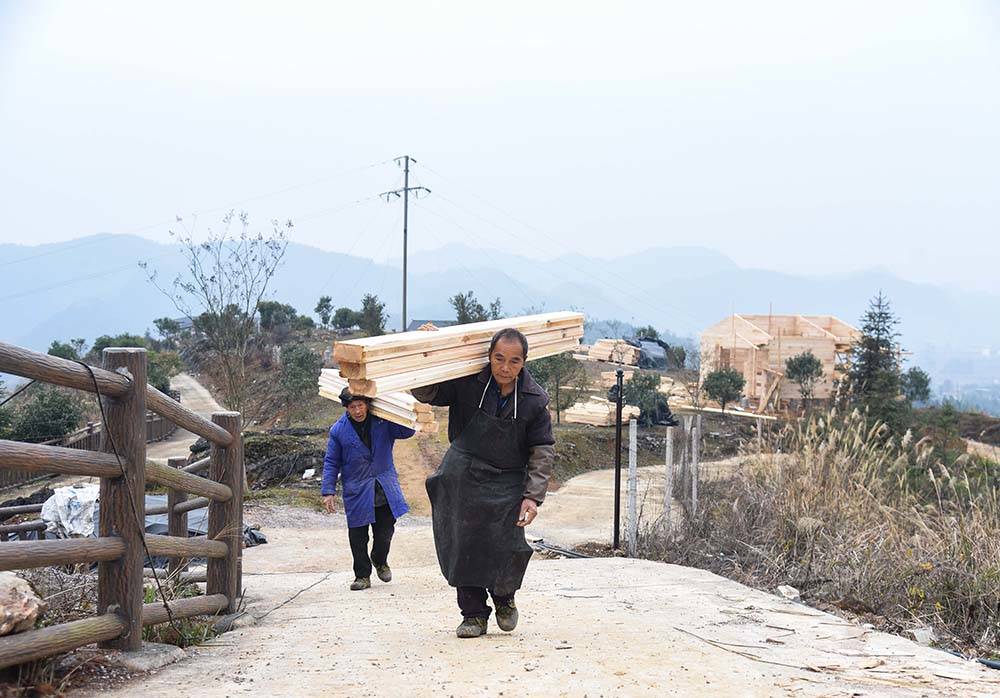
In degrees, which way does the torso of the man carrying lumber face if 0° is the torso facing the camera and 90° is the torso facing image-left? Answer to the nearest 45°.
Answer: approximately 0°

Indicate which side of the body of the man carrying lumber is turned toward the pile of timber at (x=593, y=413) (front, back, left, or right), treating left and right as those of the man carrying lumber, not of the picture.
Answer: back

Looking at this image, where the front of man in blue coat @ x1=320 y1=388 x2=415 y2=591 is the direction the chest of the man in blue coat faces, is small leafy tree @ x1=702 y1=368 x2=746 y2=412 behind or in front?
behind

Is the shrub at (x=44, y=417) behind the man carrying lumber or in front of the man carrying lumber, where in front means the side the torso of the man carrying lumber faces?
behind

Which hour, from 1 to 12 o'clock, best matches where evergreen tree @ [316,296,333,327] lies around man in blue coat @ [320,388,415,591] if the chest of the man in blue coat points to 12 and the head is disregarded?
The evergreen tree is roughly at 6 o'clock from the man in blue coat.

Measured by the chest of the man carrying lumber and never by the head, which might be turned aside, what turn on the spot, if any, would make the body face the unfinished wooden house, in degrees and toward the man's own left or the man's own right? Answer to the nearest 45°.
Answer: approximately 180°

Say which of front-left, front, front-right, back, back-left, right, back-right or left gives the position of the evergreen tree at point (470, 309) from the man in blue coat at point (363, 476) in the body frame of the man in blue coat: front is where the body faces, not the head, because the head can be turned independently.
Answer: back

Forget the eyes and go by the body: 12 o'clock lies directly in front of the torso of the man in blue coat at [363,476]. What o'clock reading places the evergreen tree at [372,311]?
The evergreen tree is roughly at 6 o'clock from the man in blue coat.

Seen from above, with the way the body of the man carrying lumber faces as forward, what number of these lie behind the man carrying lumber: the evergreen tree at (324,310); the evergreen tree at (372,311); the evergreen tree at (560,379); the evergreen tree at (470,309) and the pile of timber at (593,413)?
5

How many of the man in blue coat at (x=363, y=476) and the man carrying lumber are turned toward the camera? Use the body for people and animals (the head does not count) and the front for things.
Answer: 2

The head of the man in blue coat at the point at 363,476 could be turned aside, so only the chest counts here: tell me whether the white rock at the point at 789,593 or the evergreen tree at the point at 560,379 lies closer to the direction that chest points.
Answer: the white rock

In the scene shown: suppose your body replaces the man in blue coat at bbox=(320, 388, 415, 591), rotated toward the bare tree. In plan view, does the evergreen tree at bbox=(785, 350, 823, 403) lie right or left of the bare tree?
right
